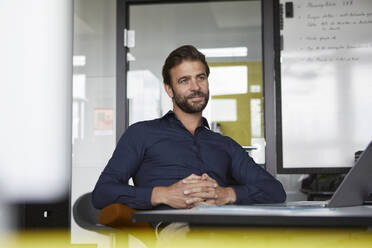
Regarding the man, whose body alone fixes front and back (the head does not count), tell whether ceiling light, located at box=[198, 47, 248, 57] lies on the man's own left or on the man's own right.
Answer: on the man's own left

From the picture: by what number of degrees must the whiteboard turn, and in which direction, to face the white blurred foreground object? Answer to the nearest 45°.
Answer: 0° — it already faces it

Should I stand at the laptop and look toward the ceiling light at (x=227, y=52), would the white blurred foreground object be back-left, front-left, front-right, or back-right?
back-left

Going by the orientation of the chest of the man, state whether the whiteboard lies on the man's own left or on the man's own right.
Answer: on the man's own left

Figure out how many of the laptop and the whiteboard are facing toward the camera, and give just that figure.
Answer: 1

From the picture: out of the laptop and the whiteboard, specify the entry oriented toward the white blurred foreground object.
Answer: the whiteboard

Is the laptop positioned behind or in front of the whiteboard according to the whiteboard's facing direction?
in front

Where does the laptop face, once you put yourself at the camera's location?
facing away from the viewer and to the left of the viewer

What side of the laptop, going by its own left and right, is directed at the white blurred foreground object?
left

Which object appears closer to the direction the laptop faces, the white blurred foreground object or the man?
the man
